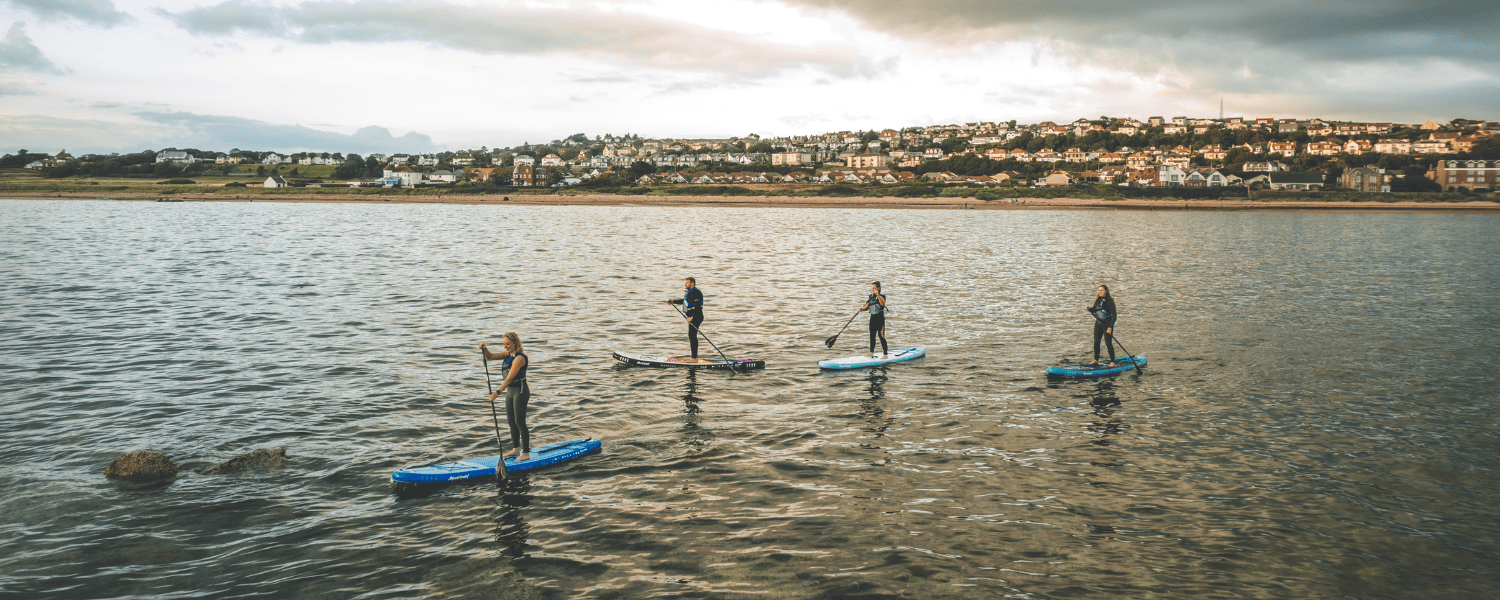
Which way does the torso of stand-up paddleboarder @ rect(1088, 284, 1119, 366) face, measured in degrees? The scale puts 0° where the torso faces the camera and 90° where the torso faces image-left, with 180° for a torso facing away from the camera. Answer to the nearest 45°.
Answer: approximately 45°

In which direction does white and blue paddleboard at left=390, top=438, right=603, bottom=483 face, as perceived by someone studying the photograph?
facing the viewer and to the left of the viewer

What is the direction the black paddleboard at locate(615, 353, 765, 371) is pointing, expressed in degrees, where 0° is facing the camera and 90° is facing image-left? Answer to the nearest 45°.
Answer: approximately 90°

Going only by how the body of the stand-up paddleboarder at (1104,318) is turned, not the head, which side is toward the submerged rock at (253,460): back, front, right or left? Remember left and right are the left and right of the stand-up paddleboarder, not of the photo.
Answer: front

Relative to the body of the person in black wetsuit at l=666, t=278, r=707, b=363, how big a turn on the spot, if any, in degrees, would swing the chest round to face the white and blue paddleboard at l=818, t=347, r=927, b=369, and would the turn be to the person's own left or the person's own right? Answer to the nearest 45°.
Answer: approximately 180°

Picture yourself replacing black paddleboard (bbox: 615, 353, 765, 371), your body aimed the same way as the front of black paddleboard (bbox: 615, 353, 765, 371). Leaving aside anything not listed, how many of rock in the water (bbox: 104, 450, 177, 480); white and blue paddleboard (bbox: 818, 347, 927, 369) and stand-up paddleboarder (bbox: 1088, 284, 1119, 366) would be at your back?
2

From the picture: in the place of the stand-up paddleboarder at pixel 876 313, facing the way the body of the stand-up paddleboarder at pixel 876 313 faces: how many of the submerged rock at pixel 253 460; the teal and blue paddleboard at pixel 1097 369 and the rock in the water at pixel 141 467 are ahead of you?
2

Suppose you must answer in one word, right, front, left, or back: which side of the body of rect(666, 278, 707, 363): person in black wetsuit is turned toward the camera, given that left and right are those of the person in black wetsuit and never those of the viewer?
left

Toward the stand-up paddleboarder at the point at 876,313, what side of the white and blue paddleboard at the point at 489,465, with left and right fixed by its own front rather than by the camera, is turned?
back

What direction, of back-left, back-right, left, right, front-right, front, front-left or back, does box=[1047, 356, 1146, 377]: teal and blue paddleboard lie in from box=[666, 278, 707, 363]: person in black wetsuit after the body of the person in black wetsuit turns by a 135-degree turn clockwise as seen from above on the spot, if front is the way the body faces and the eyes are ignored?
front-right

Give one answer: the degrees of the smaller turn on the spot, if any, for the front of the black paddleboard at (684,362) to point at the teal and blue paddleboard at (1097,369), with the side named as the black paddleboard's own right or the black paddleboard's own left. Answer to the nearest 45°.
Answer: approximately 180°

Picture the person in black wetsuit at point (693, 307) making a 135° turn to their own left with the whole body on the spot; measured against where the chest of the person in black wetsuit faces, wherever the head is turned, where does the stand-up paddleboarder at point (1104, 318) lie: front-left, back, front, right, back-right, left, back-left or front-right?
front-left

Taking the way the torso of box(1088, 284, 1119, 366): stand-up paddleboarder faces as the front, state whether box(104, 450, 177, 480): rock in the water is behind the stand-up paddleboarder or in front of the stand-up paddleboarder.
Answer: in front

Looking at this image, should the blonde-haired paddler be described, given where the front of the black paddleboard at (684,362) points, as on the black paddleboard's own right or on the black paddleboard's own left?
on the black paddleboard's own left
